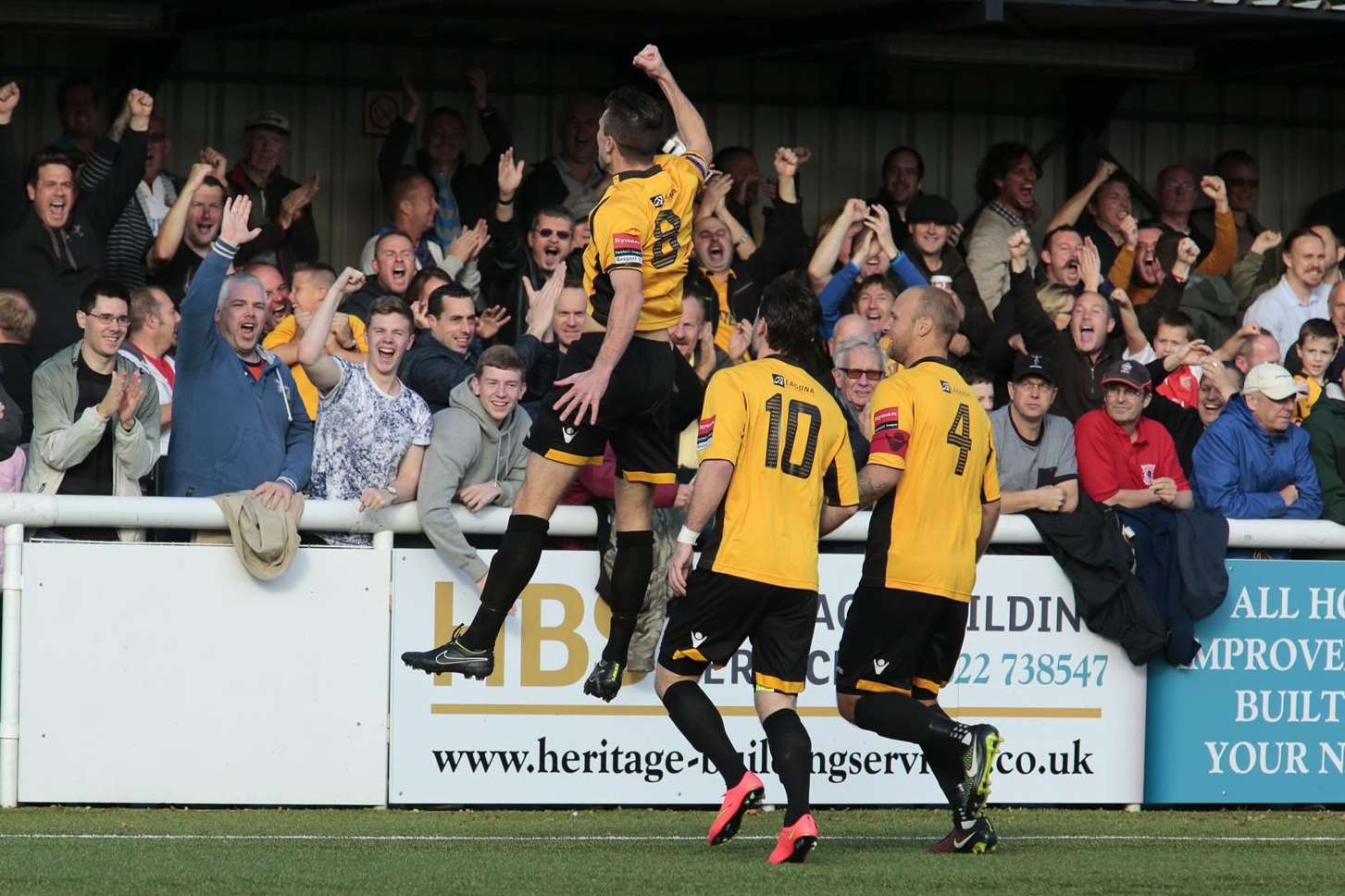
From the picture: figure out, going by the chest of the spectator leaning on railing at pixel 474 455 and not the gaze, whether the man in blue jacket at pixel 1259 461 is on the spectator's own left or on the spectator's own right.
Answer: on the spectator's own left

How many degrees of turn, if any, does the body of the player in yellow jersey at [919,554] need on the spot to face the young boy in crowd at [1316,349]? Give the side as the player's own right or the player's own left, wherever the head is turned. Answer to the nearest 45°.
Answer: approximately 90° to the player's own right

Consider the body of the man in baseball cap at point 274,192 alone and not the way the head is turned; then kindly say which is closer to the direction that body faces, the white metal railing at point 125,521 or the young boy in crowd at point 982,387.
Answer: the white metal railing

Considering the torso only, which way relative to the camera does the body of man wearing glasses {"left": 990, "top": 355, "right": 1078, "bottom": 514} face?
toward the camera

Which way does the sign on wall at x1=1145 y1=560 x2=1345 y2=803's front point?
toward the camera

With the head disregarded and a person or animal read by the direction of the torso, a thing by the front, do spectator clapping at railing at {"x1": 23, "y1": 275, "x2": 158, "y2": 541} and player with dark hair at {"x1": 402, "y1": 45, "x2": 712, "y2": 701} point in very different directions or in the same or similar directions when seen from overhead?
very different directions

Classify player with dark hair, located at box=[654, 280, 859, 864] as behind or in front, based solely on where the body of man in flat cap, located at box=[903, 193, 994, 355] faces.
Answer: in front

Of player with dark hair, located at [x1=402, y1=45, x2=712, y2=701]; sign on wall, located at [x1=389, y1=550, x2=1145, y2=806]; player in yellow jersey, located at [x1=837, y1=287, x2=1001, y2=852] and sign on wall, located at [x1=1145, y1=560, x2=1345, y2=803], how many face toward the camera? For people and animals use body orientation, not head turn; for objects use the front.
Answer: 2

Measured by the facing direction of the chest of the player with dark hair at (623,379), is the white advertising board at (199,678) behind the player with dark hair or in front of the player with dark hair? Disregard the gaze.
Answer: in front

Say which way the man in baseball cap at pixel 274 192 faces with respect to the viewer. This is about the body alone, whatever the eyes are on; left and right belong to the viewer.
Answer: facing the viewer

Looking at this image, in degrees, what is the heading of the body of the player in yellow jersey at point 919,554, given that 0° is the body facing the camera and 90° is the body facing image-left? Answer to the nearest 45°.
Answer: approximately 135°

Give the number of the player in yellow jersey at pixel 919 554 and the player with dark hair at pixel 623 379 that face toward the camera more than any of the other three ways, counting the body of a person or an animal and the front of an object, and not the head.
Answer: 0

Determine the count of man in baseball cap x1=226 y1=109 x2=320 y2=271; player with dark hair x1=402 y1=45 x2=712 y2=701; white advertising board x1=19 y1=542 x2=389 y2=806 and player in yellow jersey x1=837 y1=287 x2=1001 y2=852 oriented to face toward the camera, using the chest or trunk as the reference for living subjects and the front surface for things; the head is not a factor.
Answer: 2
